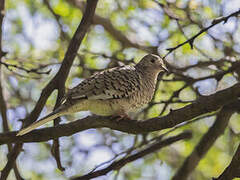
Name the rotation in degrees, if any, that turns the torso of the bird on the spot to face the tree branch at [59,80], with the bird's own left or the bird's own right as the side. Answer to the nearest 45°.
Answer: approximately 180°

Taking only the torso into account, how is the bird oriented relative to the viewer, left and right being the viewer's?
facing to the right of the viewer

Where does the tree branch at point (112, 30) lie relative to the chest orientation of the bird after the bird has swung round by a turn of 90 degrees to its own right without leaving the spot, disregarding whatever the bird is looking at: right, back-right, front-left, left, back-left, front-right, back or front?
back

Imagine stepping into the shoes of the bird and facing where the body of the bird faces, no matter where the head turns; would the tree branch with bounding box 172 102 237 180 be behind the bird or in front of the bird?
in front

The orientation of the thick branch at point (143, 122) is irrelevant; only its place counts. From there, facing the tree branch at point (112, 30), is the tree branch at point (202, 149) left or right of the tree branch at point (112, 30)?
right

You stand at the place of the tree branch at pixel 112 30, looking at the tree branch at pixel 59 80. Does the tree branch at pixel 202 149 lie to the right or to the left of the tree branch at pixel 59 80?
left
